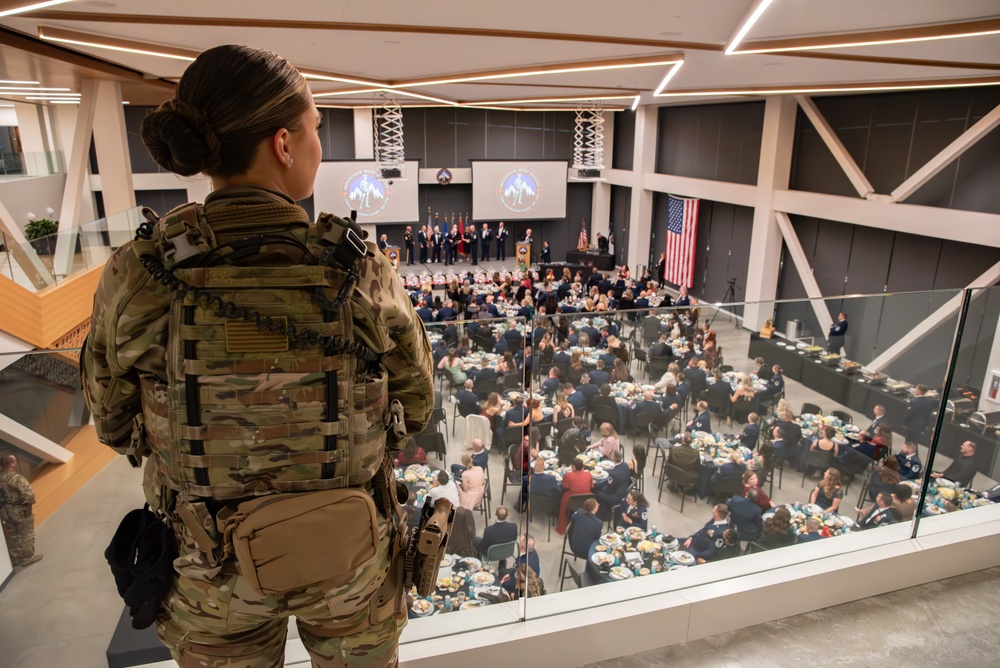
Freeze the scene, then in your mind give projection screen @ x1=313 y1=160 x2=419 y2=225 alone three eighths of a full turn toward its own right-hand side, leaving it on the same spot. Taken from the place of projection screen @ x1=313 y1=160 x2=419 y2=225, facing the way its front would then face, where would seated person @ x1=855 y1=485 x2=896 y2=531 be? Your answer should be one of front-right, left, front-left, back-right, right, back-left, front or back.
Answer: back-left

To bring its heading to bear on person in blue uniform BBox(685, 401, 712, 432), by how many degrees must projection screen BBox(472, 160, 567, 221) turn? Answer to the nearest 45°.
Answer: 0° — it already faces them

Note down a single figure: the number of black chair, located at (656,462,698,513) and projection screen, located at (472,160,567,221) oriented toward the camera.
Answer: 1

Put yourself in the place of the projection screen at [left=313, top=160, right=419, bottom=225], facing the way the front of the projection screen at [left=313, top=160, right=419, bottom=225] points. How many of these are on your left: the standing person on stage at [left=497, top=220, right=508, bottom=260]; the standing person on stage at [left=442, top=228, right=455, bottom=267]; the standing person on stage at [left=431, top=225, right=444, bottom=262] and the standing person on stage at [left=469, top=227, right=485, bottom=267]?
4

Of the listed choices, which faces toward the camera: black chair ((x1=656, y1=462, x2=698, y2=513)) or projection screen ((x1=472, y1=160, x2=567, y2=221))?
the projection screen

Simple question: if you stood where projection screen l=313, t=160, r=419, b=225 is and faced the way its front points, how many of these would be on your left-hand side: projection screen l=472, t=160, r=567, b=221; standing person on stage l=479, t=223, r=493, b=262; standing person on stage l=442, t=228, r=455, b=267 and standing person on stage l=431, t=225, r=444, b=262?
4

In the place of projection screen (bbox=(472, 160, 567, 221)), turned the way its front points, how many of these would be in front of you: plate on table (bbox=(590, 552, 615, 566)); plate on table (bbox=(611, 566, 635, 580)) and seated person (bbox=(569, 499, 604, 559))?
3

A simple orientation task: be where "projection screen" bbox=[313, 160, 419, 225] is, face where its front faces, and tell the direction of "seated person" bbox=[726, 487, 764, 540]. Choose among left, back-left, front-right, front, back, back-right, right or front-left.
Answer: front

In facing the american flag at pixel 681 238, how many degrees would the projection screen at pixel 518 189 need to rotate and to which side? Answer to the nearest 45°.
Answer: approximately 45° to its left

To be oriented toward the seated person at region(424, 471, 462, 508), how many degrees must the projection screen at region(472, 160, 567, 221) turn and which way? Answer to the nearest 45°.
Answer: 0° — it already faces them

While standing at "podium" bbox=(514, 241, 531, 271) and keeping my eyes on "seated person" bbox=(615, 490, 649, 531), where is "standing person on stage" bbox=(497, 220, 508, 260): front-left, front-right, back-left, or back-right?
back-right

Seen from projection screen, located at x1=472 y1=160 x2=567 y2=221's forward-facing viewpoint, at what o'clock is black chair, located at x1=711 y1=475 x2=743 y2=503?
The black chair is roughly at 12 o'clock from the projection screen.

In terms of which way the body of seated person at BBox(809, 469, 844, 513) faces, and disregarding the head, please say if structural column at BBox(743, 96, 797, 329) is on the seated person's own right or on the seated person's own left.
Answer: on the seated person's own right

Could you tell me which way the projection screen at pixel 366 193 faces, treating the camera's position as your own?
facing the viewer

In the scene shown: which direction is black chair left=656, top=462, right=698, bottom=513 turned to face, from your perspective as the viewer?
facing away from the viewer and to the right of the viewer

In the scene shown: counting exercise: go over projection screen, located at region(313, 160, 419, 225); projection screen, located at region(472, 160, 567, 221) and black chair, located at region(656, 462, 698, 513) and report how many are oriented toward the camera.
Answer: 2
